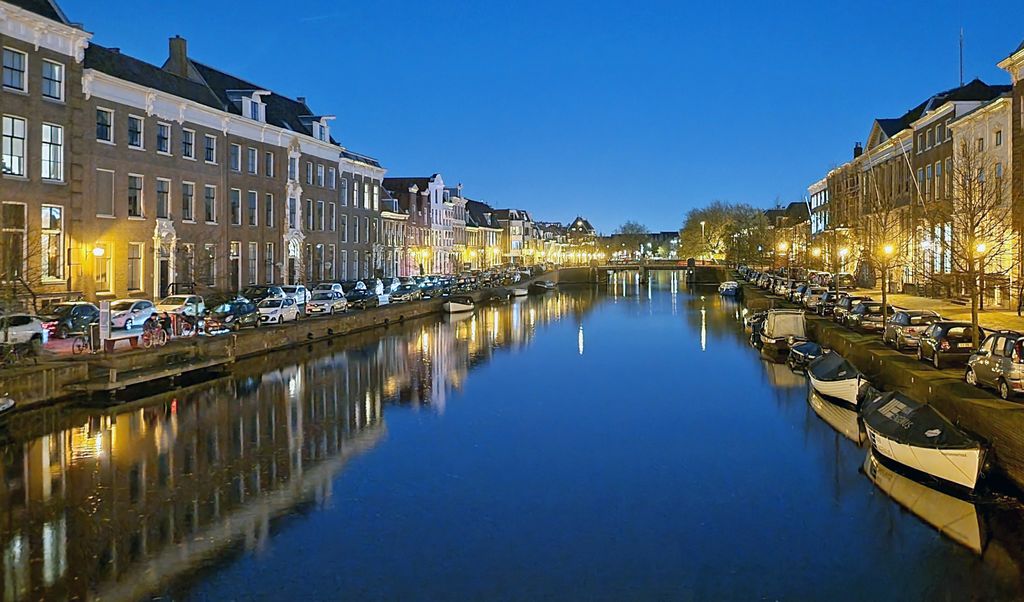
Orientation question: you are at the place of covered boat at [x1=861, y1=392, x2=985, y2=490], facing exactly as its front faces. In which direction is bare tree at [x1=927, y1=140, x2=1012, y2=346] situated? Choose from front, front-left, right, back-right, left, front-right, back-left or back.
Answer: back-left

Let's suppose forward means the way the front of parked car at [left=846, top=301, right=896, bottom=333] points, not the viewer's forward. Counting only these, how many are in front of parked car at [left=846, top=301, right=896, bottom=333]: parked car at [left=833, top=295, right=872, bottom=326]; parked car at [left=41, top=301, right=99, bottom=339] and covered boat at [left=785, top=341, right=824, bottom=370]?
2

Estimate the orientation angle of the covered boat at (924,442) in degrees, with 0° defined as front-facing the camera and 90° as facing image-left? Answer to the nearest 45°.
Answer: approximately 315°

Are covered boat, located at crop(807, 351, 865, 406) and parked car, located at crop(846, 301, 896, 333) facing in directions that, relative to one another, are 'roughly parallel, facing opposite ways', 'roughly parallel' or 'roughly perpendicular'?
roughly perpendicular

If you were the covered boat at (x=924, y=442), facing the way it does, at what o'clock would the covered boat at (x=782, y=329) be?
the covered boat at (x=782, y=329) is roughly at 7 o'clock from the covered boat at (x=924, y=442).

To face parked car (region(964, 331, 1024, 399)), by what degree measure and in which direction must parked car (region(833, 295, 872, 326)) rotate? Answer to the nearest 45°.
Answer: approximately 45° to its left

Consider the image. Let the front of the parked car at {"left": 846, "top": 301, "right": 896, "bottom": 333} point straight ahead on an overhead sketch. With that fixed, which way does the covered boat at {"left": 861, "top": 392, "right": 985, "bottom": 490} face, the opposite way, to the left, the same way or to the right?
to the left

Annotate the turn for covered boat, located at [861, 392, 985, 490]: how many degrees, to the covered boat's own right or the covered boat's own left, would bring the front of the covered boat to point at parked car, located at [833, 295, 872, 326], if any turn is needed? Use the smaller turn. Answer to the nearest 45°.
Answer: approximately 135° to the covered boat's own left
